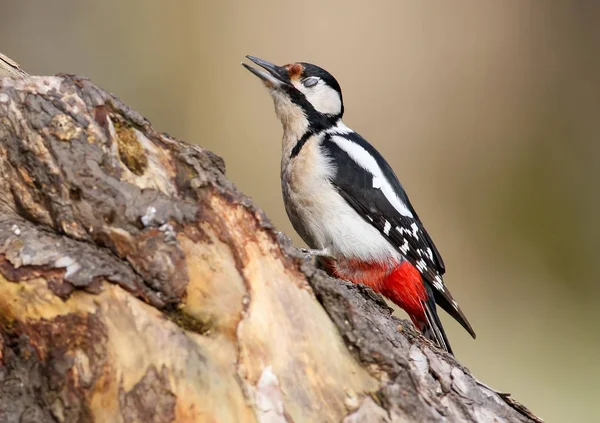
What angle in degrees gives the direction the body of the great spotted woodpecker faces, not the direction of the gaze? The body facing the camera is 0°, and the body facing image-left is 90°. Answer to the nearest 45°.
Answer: approximately 90°
